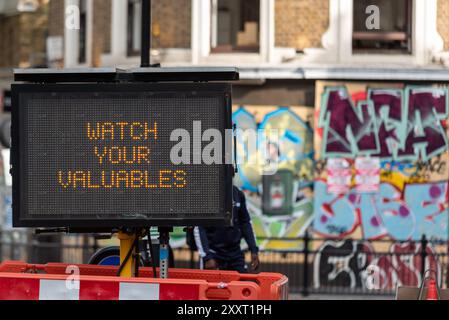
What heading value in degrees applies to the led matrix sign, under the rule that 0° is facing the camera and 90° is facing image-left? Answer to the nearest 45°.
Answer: approximately 0°

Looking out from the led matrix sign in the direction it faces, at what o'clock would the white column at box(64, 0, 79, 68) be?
The white column is roughly at 6 o'clock from the led matrix sign.

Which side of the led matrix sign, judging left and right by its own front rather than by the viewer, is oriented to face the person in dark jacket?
back

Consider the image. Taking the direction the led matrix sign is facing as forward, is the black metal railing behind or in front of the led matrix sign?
behind
